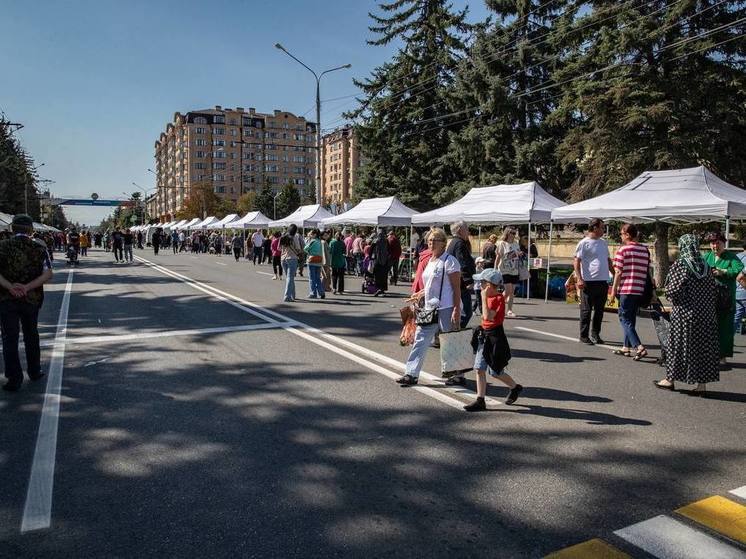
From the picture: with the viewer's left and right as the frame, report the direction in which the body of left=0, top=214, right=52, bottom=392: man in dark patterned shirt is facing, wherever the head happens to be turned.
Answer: facing away from the viewer

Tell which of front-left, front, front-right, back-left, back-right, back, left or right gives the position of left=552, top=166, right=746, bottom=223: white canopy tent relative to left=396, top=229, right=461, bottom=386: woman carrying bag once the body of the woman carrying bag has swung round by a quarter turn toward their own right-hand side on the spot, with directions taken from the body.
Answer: right

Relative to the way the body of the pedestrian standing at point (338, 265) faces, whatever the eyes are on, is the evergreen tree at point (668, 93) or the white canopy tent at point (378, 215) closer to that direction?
the white canopy tent

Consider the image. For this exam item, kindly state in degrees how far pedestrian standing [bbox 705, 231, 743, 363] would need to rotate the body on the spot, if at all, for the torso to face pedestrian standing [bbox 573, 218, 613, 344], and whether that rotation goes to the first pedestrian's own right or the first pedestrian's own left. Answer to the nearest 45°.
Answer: approximately 45° to the first pedestrian's own right

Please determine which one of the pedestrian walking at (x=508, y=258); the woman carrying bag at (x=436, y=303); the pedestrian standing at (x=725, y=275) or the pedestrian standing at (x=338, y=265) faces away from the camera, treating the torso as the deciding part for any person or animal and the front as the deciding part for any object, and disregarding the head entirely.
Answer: the pedestrian standing at (x=338, y=265)

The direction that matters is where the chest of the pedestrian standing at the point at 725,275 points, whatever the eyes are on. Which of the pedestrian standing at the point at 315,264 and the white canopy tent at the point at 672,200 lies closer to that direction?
the pedestrian standing at the point at 315,264

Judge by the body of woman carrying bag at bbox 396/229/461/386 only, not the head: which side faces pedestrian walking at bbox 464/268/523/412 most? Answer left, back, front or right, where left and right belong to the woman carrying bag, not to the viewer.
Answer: left

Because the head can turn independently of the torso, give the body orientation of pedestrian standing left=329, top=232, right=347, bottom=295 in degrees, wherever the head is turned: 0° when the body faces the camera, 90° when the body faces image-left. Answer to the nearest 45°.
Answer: approximately 180°
